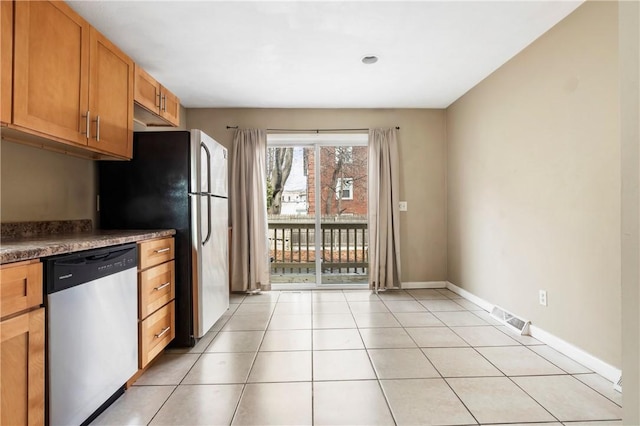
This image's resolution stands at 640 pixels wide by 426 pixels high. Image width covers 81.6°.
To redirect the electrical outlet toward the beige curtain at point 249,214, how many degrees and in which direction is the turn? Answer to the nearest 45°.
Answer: approximately 45° to its right

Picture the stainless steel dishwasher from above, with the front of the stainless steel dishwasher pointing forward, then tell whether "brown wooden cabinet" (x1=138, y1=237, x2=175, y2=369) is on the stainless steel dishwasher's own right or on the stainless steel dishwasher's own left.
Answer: on the stainless steel dishwasher's own left

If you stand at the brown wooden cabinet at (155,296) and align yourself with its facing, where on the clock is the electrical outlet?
The electrical outlet is roughly at 11 o'clock from the brown wooden cabinet.

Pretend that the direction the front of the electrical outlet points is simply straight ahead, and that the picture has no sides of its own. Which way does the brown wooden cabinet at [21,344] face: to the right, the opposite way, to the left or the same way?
the opposite way

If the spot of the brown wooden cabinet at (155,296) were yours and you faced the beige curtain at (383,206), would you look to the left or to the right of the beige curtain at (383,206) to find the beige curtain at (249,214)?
left

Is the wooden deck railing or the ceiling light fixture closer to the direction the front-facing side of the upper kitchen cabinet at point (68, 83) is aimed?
the ceiling light fixture

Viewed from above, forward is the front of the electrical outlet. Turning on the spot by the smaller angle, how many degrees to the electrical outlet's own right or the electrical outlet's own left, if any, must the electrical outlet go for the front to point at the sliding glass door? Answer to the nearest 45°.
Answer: approximately 45° to the electrical outlet's own right

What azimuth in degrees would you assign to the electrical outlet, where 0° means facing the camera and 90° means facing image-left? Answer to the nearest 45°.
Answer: approximately 45°

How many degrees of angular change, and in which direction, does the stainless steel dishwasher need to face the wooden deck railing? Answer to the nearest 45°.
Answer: approximately 90° to its left
